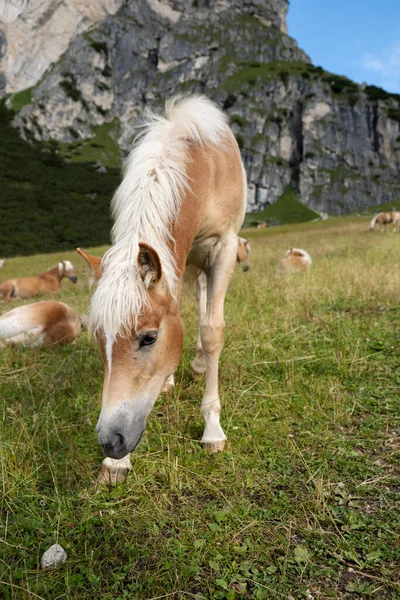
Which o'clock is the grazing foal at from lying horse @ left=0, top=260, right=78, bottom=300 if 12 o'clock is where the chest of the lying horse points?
The grazing foal is roughly at 3 o'clock from the lying horse.

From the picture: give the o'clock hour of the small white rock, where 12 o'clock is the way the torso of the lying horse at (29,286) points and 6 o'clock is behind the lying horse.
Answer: The small white rock is roughly at 3 o'clock from the lying horse.

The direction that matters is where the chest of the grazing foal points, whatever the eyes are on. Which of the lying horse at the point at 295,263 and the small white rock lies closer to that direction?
the small white rock

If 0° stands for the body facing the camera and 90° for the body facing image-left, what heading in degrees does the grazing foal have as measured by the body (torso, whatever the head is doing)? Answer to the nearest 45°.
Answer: approximately 45°

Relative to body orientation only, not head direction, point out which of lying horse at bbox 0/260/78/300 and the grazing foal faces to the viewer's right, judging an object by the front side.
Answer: the lying horse

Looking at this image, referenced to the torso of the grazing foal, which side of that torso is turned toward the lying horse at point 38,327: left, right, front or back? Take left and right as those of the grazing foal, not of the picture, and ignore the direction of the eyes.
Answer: right

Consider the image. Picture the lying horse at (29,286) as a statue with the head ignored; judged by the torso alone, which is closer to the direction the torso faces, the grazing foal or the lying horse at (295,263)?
the lying horse

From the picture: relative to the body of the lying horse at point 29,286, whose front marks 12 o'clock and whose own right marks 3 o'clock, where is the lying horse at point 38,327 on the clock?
the lying horse at point 38,327 is roughly at 3 o'clock from the lying horse at point 29,286.

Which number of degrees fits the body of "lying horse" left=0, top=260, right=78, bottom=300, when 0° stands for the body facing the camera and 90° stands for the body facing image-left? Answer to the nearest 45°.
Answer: approximately 270°

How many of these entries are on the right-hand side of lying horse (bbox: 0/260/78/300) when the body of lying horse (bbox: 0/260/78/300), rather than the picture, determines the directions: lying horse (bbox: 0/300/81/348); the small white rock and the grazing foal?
3

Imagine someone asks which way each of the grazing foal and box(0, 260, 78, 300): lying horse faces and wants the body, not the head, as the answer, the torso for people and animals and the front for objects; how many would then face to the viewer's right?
1
